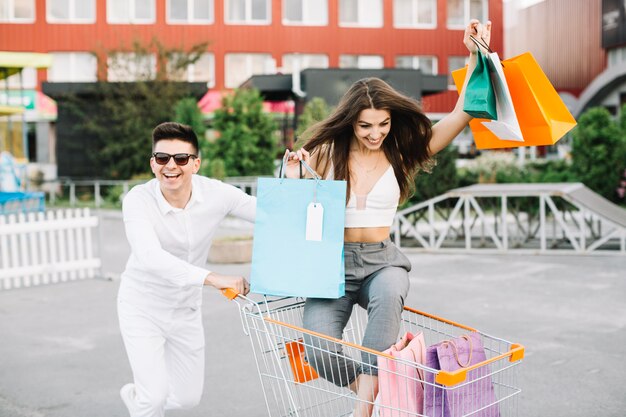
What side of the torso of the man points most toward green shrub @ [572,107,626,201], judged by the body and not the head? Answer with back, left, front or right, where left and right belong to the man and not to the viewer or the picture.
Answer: left

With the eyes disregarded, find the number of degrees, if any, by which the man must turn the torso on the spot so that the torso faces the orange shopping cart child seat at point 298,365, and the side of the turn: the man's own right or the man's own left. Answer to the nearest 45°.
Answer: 0° — they already face it

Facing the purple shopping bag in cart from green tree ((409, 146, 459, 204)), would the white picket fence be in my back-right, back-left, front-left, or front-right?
front-right

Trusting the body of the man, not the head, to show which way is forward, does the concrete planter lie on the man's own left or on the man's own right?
on the man's own left

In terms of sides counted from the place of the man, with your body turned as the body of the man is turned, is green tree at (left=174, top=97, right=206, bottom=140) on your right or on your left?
on your left

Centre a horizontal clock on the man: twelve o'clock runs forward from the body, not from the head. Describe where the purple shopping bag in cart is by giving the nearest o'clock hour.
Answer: The purple shopping bag in cart is roughly at 12 o'clock from the man.

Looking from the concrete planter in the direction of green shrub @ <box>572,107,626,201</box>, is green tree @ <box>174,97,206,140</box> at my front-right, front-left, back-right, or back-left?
front-left

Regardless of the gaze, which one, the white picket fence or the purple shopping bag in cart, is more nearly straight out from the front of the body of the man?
the purple shopping bag in cart

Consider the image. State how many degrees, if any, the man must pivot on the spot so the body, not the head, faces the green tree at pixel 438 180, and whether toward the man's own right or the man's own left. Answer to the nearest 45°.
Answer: approximately 90° to the man's own left

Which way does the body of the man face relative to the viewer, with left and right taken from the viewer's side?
facing the viewer and to the right of the viewer
